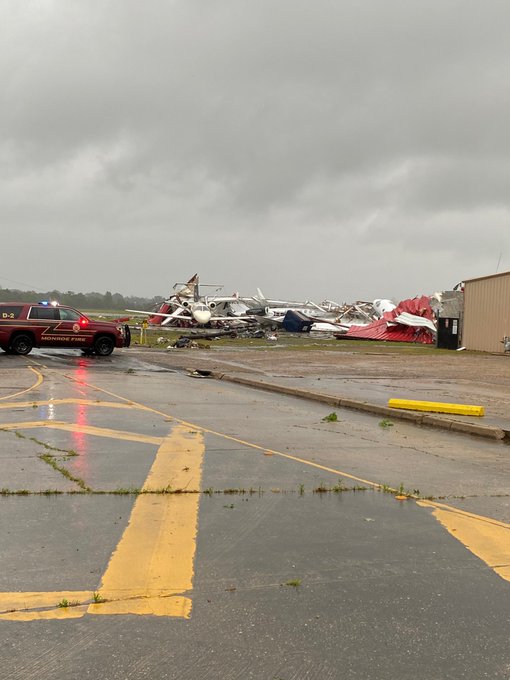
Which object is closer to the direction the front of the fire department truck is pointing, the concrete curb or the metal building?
the metal building

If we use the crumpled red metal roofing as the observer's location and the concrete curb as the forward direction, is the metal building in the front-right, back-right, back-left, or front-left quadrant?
front-left

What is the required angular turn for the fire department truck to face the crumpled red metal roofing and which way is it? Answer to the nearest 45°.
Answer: approximately 45° to its left

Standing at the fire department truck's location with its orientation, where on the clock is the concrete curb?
The concrete curb is roughly at 2 o'clock from the fire department truck.

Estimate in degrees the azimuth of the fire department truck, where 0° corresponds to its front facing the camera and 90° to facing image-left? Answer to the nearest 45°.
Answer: approximately 270°

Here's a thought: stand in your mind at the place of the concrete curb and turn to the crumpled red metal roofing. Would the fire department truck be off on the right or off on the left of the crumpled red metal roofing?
left

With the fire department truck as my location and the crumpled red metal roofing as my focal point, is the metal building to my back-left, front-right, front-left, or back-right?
front-right

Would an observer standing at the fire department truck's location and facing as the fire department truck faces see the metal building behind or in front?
in front
